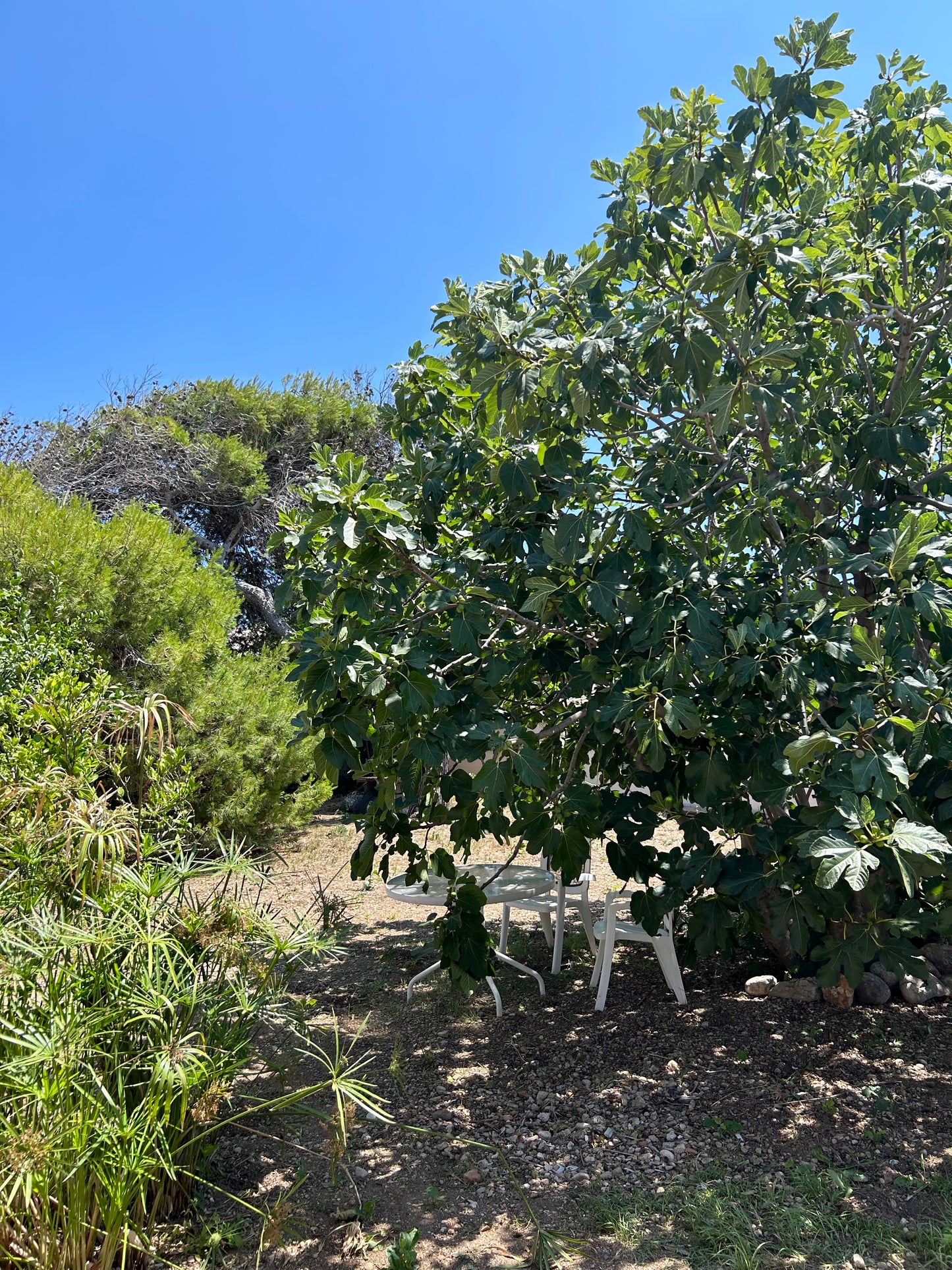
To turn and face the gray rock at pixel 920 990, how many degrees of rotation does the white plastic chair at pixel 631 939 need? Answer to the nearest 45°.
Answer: approximately 180°

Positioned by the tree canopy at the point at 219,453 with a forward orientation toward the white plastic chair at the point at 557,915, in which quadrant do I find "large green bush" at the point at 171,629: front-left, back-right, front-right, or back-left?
front-right

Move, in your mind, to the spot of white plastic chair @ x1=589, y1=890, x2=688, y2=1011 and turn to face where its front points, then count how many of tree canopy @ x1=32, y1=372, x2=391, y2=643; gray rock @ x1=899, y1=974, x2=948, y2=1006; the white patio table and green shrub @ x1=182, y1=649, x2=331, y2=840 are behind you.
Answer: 1

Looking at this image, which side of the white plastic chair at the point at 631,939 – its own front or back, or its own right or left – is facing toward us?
left

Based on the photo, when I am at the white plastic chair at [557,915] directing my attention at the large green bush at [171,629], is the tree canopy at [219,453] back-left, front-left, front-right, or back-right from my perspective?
front-right

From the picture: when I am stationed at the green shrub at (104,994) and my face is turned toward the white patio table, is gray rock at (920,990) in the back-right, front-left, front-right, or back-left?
front-right

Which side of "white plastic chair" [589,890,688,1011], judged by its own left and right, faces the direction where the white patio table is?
front
